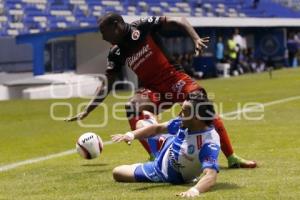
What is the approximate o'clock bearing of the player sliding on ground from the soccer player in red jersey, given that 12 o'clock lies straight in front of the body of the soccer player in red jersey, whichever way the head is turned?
The player sliding on ground is roughly at 10 o'clock from the soccer player in red jersey.

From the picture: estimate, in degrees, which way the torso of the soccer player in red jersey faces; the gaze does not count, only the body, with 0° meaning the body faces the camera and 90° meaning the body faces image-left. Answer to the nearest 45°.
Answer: approximately 45°
